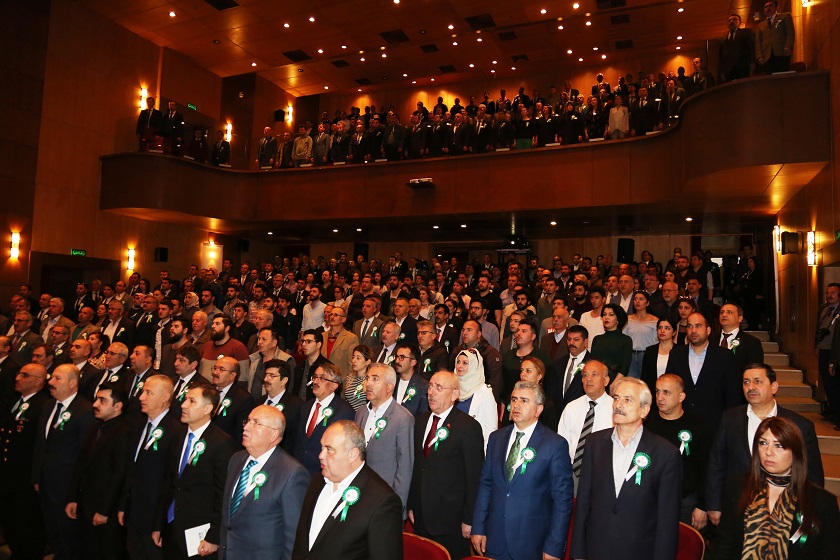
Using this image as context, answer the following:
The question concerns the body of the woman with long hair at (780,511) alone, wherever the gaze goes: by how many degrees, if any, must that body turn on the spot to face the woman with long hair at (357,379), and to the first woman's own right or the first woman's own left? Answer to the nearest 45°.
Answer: approximately 90° to the first woman's own right

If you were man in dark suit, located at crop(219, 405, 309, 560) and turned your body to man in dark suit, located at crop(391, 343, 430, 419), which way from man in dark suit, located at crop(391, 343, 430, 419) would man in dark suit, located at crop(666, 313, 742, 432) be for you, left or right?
right

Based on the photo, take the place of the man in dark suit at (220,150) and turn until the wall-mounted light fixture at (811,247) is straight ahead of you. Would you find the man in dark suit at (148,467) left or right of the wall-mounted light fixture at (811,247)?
right

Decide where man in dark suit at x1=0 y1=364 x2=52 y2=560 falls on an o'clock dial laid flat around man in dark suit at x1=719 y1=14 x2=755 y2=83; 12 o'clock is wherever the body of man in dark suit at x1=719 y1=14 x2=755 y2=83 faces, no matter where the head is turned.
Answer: man in dark suit at x1=0 y1=364 x2=52 y2=560 is roughly at 12 o'clock from man in dark suit at x1=719 y1=14 x2=755 y2=83.

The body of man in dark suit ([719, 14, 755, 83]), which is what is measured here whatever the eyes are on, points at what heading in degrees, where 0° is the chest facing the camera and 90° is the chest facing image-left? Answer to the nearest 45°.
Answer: approximately 45°

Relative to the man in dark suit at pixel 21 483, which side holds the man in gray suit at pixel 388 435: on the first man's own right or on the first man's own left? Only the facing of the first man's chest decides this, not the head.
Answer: on the first man's own left
